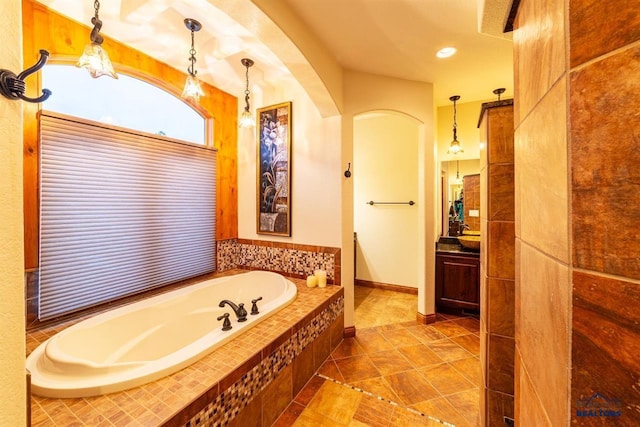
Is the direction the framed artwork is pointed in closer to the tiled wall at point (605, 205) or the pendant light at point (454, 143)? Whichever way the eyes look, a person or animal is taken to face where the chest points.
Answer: the tiled wall

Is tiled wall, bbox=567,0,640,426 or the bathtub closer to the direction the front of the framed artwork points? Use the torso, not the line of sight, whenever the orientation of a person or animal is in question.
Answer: the bathtub

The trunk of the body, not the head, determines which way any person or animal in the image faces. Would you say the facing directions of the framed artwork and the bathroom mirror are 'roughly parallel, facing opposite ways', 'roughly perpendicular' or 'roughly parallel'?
roughly parallel

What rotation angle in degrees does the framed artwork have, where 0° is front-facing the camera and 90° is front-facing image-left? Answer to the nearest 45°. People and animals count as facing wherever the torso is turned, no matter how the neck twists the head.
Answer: approximately 45°

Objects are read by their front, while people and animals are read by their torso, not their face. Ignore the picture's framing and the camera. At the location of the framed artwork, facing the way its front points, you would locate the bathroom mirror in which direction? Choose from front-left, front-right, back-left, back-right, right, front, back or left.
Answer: back-left

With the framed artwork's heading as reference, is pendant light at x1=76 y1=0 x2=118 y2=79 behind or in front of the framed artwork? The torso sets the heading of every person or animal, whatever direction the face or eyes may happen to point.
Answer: in front

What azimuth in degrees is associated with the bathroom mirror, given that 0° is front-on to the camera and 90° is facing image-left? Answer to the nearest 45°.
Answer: approximately 0°

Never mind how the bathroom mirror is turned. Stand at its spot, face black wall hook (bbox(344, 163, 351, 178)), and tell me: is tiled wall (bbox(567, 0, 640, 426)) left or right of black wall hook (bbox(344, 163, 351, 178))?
left

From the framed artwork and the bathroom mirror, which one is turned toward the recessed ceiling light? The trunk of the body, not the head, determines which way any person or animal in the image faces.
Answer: the bathroom mirror

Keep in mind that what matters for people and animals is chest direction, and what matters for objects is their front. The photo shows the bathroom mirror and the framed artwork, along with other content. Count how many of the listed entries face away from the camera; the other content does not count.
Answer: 0

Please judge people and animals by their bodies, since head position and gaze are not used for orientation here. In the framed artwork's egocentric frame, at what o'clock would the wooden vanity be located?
The wooden vanity is roughly at 8 o'clock from the framed artwork.

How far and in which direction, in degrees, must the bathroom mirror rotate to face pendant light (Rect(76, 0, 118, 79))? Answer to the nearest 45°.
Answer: approximately 45° to its right

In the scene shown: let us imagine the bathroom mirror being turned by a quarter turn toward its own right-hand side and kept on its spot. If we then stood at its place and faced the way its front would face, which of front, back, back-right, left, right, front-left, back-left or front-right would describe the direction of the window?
front-left

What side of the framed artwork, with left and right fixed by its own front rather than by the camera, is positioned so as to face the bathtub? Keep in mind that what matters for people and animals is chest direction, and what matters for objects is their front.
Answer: front

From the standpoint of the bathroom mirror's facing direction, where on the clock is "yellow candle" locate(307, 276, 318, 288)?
The yellow candle is roughly at 1 o'clock from the bathroom mirror.
